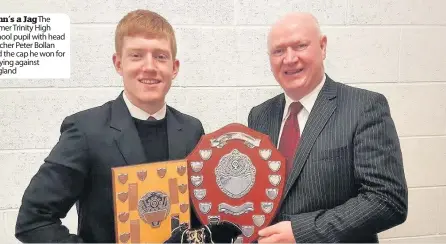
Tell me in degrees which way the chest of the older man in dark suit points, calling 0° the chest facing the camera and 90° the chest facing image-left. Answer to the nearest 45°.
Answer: approximately 45°
